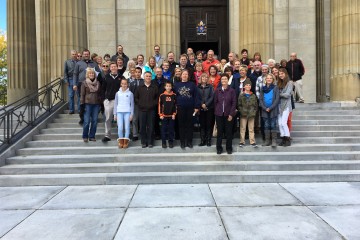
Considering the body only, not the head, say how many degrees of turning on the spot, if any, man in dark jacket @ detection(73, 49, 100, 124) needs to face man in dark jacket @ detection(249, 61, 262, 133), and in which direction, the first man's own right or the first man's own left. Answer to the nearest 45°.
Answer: approximately 45° to the first man's own left

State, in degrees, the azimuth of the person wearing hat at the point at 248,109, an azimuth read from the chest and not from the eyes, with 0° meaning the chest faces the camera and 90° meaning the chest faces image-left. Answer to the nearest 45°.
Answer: approximately 0°

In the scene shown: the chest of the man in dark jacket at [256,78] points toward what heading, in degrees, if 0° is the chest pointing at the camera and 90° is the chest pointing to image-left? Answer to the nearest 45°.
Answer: approximately 0°

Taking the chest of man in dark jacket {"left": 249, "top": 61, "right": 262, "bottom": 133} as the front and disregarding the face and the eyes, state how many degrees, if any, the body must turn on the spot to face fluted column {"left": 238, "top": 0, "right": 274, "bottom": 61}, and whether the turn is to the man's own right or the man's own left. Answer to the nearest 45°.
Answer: approximately 180°

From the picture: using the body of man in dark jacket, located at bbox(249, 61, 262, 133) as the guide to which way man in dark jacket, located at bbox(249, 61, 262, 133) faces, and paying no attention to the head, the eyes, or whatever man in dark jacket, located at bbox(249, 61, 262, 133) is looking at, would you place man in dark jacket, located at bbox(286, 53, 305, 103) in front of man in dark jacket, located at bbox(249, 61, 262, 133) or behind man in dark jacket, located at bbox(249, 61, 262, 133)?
behind
